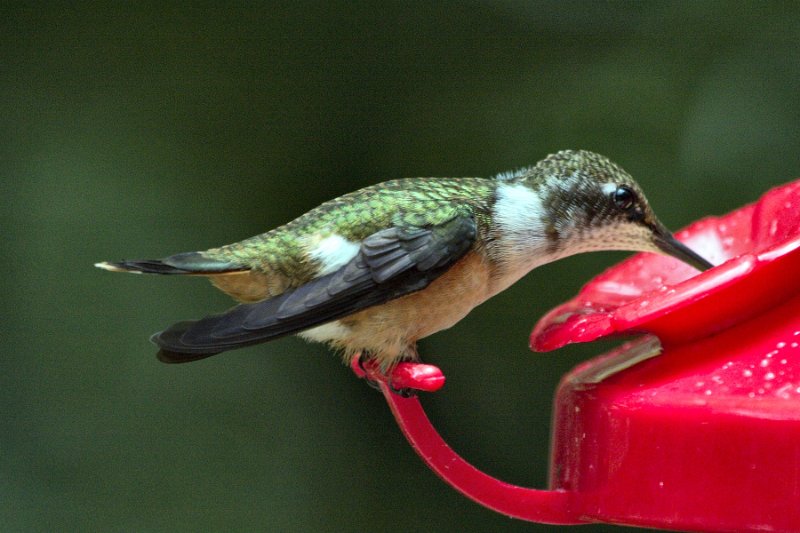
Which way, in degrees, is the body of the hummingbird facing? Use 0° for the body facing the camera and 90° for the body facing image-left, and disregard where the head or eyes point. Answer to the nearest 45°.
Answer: approximately 270°
